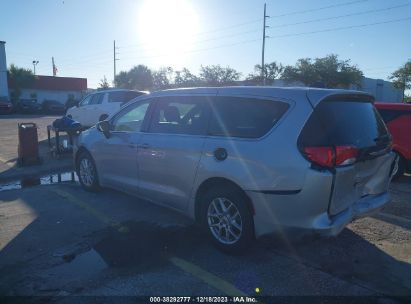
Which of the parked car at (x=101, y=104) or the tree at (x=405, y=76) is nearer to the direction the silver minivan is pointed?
the parked car

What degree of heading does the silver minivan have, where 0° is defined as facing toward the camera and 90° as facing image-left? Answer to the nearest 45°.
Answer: approximately 135°

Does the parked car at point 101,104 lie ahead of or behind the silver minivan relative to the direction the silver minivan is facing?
ahead

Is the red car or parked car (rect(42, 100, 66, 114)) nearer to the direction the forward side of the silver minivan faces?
the parked car

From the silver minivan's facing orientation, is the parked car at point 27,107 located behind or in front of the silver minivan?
in front

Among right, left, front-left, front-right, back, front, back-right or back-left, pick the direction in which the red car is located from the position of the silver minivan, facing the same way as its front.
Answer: right

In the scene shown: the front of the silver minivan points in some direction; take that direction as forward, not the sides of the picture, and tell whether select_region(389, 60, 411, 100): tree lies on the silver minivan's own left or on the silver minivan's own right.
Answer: on the silver minivan's own right
